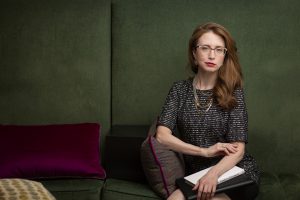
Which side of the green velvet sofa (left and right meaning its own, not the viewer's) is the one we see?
front

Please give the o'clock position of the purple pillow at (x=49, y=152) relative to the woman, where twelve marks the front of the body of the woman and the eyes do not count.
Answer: The purple pillow is roughly at 3 o'clock from the woman.

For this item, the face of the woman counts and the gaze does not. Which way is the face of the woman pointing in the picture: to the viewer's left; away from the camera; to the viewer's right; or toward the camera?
toward the camera

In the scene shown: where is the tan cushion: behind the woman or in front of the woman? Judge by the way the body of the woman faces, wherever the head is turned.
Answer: in front

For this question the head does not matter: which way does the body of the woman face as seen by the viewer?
toward the camera

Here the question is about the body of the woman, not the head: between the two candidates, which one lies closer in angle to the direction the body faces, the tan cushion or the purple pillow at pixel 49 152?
the tan cushion
